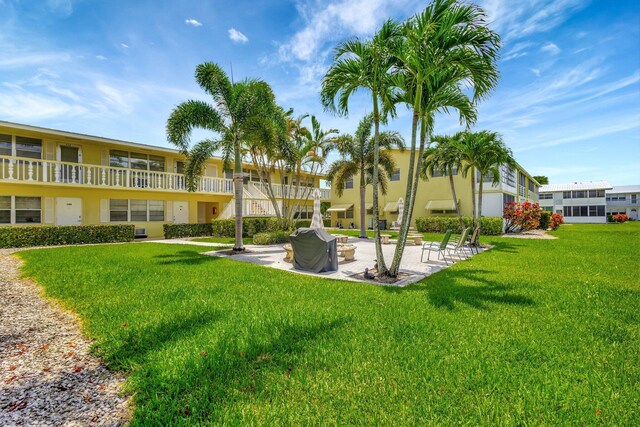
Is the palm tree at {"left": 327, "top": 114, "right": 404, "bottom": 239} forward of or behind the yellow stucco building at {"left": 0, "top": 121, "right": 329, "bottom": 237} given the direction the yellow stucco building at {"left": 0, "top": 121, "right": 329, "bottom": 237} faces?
forward

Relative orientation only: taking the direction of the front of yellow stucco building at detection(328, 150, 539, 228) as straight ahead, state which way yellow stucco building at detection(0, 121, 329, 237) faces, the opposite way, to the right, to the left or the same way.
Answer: to the left

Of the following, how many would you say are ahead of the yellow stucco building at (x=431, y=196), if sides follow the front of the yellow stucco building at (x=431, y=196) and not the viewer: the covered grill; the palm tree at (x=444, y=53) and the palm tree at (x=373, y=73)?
3

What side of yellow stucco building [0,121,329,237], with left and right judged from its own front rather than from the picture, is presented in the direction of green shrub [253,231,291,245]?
front

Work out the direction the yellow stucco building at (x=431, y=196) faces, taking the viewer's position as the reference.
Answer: facing the viewer

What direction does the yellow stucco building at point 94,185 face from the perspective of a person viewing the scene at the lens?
facing the viewer and to the right of the viewer

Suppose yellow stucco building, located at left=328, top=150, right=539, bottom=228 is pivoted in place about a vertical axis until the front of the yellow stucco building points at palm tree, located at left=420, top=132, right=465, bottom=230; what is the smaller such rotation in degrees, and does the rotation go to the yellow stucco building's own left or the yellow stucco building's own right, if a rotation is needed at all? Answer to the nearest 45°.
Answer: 0° — it already faces it

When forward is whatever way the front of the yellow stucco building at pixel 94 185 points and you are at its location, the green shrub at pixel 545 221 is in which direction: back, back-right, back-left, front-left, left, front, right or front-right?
front-left

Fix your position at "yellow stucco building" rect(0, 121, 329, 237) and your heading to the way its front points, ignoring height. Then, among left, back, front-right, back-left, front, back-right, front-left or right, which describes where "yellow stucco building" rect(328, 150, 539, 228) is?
front-left

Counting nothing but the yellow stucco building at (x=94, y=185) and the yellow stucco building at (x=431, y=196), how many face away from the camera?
0

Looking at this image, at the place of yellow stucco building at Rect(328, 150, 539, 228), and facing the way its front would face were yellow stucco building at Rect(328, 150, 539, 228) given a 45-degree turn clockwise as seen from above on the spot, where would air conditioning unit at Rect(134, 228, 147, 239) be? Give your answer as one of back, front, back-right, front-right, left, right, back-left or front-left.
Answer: front

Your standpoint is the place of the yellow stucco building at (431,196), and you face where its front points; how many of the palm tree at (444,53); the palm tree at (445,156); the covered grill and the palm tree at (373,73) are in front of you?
4

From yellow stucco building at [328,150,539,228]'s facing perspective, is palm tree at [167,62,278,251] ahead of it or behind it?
ahead
